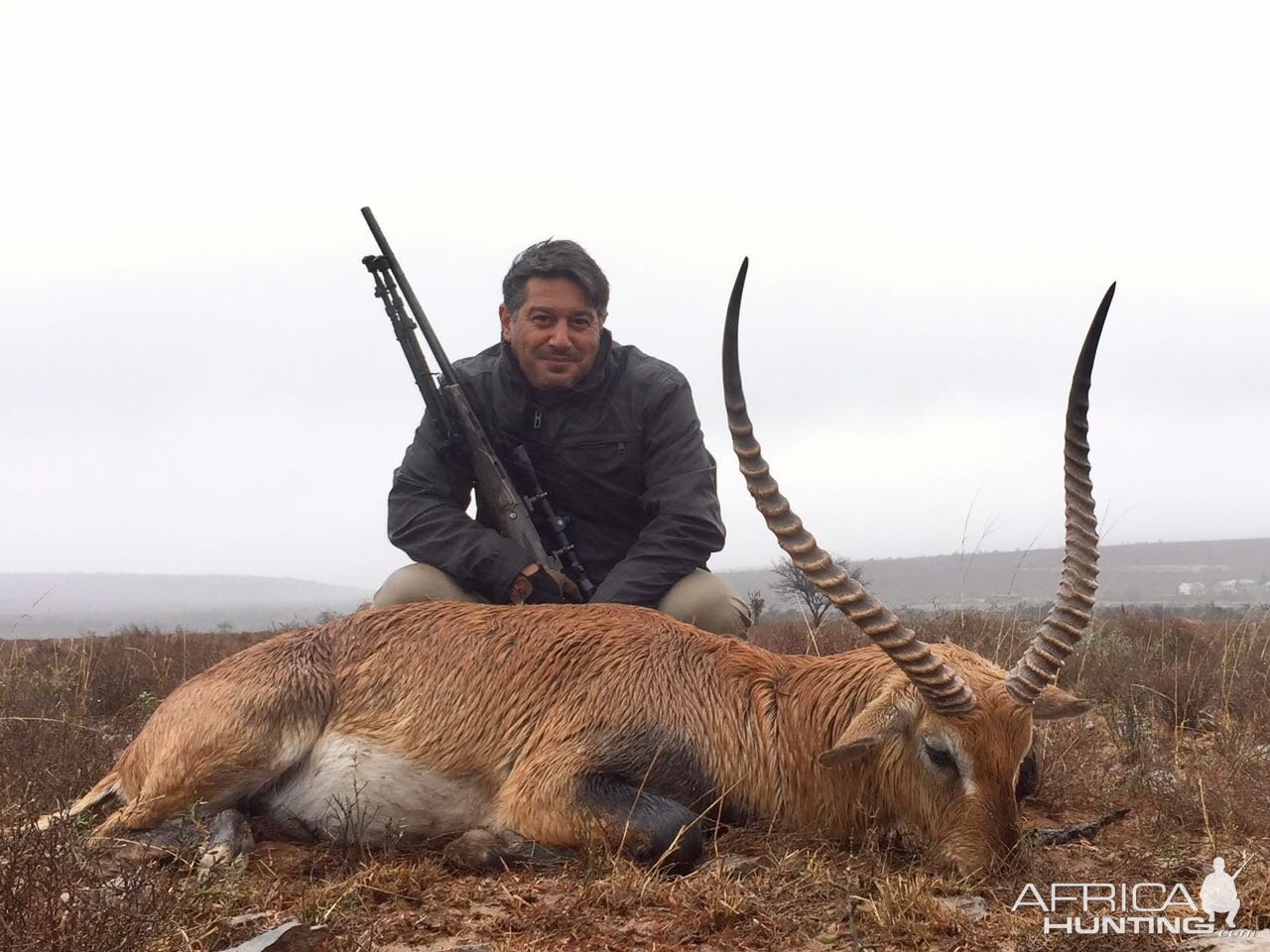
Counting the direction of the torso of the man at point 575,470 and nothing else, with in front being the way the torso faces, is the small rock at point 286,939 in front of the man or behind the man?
in front

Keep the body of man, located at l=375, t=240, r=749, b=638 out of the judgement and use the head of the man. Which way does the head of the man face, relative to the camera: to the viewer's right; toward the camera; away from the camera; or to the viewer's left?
toward the camera

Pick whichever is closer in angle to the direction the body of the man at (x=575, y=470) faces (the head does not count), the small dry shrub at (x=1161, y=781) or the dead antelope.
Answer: the dead antelope

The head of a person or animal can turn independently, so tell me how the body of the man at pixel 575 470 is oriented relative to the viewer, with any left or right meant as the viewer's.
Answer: facing the viewer

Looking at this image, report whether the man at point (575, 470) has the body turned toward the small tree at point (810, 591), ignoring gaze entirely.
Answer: no

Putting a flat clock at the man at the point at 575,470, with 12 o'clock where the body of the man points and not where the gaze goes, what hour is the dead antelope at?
The dead antelope is roughly at 12 o'clock from the man.

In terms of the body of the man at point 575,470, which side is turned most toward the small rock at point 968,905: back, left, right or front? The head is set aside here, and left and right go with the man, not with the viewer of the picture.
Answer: front

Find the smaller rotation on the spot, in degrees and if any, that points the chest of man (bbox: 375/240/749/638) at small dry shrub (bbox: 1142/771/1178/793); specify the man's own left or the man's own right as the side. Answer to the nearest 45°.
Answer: approximately 45° to the man's own left

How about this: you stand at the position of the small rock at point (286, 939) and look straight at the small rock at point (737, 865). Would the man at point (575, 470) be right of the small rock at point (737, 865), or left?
left

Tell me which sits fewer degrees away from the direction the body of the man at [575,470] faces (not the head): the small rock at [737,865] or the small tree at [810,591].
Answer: the small rock

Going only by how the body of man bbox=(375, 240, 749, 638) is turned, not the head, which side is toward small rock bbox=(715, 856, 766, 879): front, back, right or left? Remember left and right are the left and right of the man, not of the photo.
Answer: front

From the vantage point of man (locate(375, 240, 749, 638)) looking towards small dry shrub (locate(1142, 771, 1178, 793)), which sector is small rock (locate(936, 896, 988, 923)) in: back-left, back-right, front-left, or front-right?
front-right

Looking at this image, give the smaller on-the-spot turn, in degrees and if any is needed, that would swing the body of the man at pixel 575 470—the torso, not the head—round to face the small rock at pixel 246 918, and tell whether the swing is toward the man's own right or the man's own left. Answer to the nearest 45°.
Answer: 0° — they already face it
